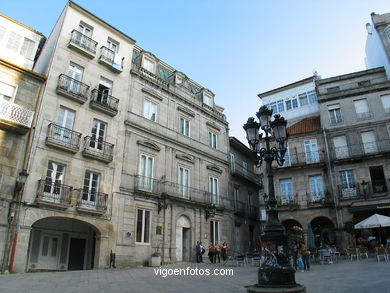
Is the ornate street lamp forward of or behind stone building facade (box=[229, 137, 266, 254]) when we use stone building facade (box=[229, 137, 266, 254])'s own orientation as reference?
forward

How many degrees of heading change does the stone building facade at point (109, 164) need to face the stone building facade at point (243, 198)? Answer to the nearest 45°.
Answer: approximately 90° to its left

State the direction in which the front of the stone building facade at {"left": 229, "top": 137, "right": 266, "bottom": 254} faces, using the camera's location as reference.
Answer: facing the viewer and to the right of the viewer

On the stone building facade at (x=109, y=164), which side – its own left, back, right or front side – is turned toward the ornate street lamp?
front

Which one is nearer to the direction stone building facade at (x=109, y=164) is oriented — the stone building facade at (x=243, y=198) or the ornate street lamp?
the ornate street lamp

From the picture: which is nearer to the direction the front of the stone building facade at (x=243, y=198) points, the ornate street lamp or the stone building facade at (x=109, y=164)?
the ornate street lamp

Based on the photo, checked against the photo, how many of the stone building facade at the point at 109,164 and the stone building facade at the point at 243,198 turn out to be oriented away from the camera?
0

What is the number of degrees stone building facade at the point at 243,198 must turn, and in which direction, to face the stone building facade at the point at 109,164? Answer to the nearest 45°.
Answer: approximately 90° to its right
